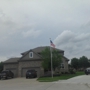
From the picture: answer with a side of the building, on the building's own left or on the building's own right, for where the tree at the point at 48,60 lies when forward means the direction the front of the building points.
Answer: on the building's own left

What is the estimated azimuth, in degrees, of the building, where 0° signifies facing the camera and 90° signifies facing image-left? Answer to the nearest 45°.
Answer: approximately 0°
